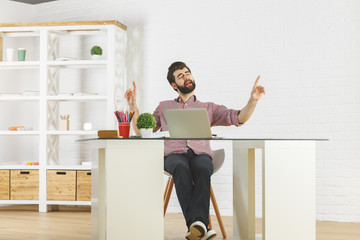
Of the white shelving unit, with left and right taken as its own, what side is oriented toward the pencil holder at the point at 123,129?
front

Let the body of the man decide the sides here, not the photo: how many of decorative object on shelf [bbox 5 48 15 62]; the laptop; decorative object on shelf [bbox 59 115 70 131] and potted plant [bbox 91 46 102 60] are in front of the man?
1

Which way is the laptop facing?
away from the camera

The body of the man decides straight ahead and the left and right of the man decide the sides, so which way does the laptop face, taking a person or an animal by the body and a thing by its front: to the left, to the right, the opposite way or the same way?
the opposite way

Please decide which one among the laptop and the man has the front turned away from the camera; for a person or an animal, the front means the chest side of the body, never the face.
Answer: the laptop

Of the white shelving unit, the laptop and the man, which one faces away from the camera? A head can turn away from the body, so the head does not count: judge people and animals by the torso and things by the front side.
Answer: the laptop

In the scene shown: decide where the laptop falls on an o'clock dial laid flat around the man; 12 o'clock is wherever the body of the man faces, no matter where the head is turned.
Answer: The laptop is roughly at 12 o'clock from the man.

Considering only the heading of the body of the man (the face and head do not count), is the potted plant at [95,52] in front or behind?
behind

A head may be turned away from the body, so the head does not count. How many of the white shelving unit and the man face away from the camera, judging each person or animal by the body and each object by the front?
0

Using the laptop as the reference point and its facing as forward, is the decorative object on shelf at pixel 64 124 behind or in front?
in front

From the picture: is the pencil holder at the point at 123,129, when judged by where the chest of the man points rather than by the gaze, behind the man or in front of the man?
in front

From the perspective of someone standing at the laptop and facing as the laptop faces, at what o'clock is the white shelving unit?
The white shelving unit is roughly at 11 o'clock from the laptop.

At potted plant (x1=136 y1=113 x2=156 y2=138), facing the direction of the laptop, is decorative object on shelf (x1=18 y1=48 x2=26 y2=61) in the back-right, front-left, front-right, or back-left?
back-left

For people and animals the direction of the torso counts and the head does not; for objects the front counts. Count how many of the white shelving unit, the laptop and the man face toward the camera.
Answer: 2

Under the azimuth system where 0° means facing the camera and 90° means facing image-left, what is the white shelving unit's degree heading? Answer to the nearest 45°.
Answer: approximately 0°
